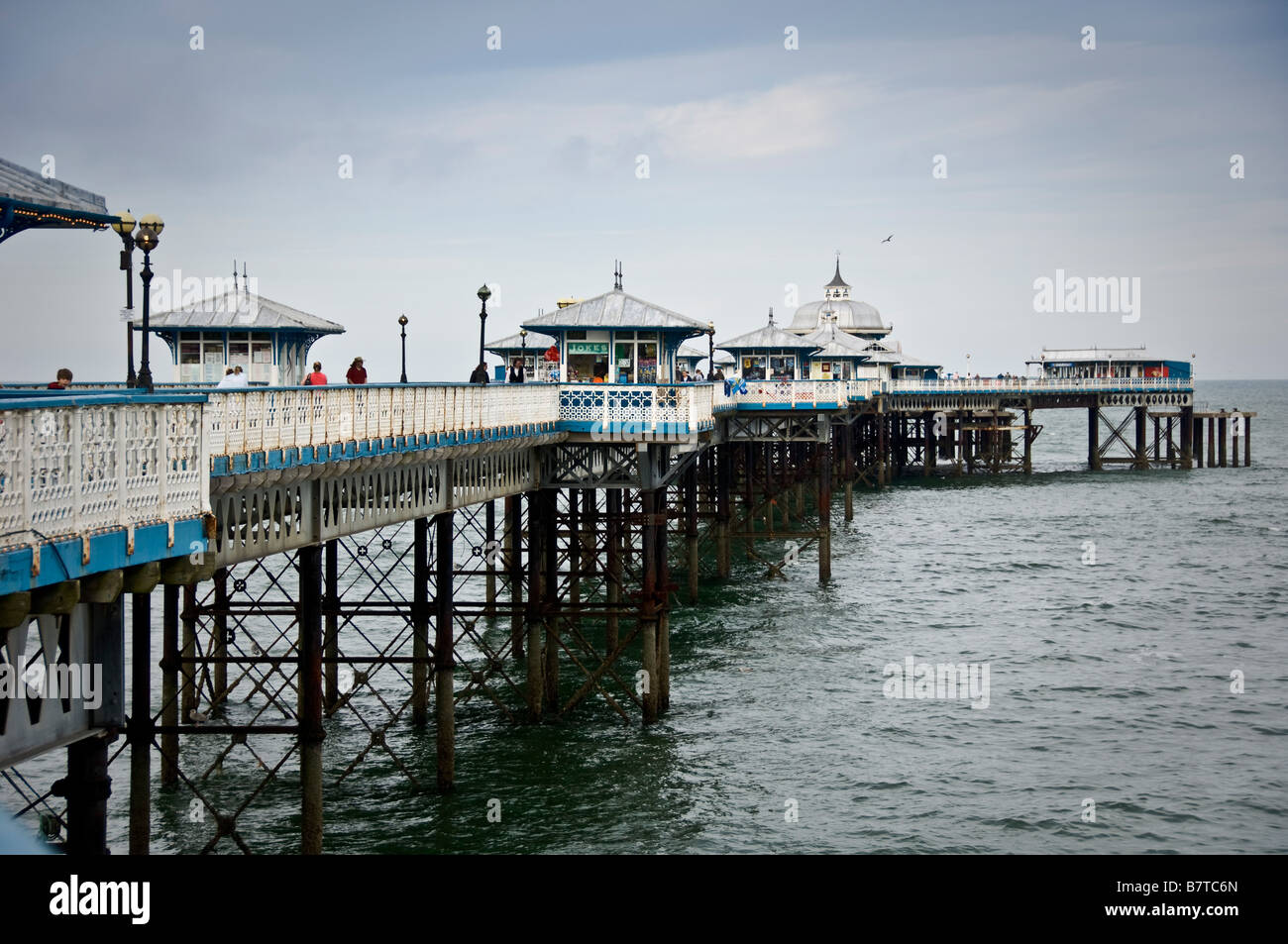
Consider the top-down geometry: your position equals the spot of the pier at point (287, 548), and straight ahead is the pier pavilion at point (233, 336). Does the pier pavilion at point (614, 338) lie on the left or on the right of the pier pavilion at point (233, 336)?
right

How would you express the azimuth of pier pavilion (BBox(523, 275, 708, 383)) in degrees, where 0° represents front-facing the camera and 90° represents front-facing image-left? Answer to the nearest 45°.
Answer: approximately 0°

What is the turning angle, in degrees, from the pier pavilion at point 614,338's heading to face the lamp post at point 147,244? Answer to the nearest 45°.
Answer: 0° — it already faces it

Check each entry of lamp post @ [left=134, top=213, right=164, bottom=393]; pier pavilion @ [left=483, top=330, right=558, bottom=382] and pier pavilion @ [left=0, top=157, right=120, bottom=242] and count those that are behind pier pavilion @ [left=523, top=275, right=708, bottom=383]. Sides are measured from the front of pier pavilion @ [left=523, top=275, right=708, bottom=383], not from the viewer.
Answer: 1

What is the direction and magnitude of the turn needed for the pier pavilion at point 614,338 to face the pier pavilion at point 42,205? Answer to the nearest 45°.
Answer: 0° — it already faces it

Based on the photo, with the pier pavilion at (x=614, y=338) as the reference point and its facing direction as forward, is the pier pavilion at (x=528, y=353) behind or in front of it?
behind

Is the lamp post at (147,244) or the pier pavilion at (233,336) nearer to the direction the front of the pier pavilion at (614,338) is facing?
the lamp post
